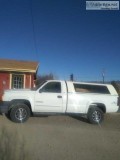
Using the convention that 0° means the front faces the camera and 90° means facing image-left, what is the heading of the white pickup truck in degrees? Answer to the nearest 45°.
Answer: approximately 90°

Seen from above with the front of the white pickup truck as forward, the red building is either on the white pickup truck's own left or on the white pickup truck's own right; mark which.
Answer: on the white pickup truck's own right
